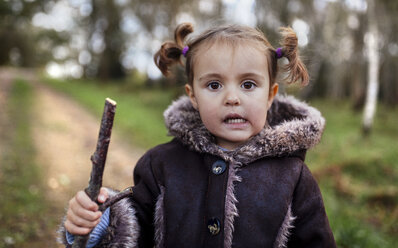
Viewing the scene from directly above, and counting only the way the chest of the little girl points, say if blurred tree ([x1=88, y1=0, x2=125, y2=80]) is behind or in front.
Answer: behind

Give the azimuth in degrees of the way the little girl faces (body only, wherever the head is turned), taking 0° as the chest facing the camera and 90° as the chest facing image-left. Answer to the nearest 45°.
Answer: approximately 0°

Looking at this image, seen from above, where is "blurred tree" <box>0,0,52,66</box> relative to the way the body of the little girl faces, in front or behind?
behind

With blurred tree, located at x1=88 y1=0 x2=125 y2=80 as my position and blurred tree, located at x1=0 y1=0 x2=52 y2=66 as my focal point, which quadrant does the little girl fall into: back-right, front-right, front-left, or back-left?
back-left

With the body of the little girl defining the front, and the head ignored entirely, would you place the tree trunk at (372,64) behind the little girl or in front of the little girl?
behind
